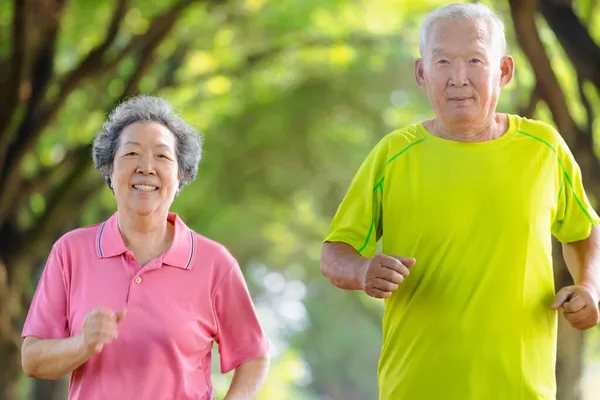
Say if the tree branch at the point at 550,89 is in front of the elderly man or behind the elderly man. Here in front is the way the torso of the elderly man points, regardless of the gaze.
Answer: behind

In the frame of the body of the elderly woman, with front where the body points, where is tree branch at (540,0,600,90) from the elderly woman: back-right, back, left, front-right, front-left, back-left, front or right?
back-left

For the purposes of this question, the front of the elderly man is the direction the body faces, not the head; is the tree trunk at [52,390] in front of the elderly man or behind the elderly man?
behind

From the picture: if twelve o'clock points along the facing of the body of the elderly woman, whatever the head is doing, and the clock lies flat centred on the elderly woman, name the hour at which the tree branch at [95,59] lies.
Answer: The tree branch is roughly at 6 o'clock from the elderly woman.

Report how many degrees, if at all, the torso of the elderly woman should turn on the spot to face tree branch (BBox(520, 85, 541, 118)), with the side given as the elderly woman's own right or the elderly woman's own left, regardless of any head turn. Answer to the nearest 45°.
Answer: approximately 135° to the elderly woman's own left

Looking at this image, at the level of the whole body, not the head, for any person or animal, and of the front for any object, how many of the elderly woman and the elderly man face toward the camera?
2

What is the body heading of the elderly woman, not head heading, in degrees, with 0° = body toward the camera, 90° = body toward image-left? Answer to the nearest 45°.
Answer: approximately 0°

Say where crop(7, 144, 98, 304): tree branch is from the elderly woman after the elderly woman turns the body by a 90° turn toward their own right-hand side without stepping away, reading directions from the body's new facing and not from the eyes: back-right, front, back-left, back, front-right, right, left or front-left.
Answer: right
